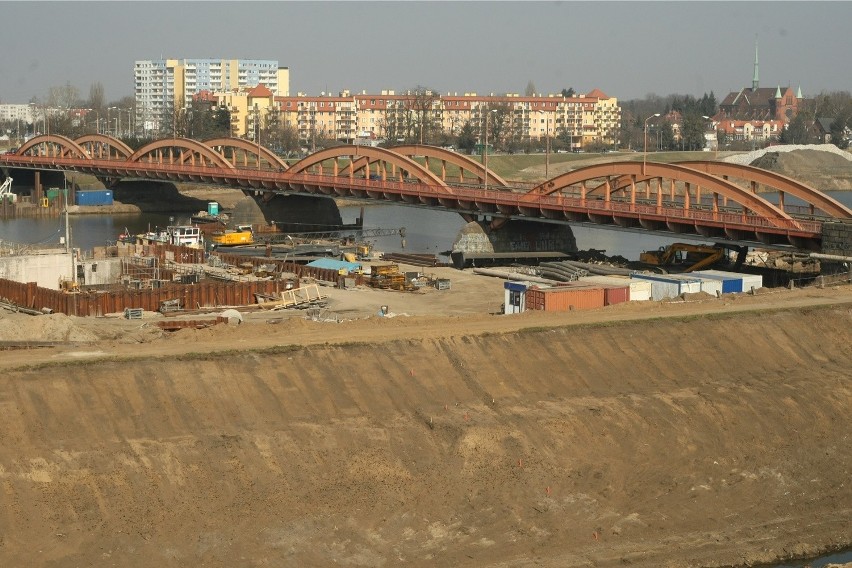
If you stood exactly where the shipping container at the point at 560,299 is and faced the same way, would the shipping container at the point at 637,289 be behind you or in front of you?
behind

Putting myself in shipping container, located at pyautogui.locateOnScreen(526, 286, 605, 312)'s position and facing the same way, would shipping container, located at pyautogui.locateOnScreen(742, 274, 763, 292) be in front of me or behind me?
behind

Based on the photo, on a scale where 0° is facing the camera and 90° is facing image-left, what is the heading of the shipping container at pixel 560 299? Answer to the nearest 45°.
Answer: approximately 45°

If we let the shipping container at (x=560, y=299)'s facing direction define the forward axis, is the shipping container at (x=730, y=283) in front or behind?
behind

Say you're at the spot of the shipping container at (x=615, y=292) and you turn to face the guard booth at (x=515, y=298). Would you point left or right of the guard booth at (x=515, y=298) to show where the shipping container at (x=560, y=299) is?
left

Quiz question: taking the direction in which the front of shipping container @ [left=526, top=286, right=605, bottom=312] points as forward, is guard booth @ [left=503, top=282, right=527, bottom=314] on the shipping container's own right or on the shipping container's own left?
on the shipping container's own right
